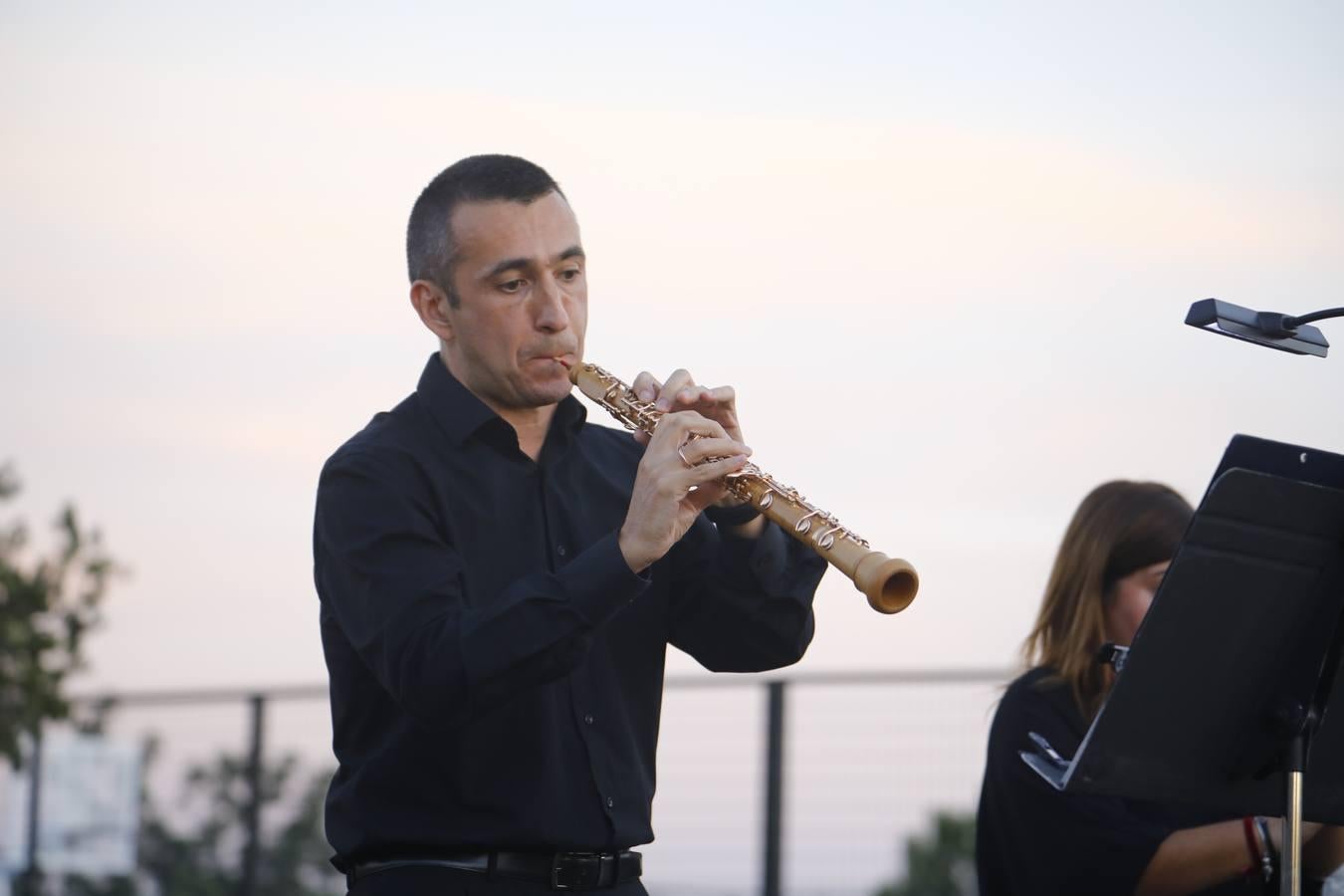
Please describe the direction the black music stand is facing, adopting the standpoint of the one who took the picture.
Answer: facing away from the viewer and to the left of the viewer

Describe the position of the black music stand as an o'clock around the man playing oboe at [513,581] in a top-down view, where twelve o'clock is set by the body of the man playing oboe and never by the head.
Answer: The black music stand is roughly at 11 o'clock from the man playing oboe.

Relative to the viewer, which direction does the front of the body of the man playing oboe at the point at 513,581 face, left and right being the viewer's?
facing the viewer and to the right of the viewer

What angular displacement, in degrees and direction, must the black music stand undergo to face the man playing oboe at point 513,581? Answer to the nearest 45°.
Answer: approximately 45° to its left

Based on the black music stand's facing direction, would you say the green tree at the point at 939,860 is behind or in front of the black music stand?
in front

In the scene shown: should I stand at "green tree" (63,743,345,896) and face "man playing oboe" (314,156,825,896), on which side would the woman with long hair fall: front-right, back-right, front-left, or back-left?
front-left

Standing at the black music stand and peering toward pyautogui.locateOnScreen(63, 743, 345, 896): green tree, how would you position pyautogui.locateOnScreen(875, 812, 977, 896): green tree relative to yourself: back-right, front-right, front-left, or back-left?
front-right

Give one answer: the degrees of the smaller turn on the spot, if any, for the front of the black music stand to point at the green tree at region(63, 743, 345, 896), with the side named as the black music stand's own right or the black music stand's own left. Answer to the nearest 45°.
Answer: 0° — it already faces it

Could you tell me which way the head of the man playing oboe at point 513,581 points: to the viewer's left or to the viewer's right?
to the viewer's right

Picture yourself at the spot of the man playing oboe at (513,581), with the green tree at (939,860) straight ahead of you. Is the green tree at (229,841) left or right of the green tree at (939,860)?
left

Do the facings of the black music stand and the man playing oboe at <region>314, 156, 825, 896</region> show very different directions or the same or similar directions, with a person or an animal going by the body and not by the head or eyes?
very different directions

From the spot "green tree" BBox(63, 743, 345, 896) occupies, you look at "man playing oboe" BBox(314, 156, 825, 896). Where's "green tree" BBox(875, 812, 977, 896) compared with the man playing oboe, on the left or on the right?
left
